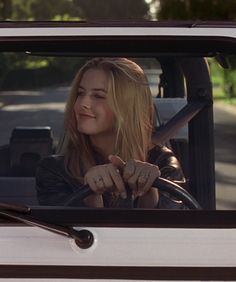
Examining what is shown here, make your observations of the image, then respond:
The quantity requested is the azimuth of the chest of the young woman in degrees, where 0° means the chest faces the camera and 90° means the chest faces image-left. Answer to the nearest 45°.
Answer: approximately 0°

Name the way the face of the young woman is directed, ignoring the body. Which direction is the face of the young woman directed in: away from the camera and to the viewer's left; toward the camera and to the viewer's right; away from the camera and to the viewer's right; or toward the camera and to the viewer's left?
toward the camera and to the viewer's left

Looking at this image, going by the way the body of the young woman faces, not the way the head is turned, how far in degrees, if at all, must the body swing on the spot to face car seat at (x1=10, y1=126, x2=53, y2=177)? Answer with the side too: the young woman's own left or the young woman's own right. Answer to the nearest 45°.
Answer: approximately 135° to the young woman's own right
